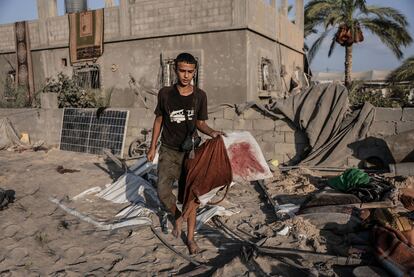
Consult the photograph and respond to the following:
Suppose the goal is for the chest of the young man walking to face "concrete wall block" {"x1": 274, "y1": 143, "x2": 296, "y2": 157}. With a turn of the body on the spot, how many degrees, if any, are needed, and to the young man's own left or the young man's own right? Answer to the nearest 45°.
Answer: approximately 135° to the young man's own left

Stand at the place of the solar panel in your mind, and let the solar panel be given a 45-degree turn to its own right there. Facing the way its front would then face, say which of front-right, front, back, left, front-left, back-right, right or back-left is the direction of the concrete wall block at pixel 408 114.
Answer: left

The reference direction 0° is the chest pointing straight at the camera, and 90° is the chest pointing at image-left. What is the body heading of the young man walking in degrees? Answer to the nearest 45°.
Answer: approximately 0°

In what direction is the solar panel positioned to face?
toward the camera

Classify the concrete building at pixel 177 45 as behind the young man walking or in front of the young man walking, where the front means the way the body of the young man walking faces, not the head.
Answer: behind

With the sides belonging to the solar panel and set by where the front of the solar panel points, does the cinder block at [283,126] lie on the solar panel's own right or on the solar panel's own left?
on the solar panel's own left

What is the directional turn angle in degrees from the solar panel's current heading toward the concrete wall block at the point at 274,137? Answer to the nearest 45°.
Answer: approximately 45° to its left

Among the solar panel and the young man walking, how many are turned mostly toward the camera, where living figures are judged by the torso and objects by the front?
2

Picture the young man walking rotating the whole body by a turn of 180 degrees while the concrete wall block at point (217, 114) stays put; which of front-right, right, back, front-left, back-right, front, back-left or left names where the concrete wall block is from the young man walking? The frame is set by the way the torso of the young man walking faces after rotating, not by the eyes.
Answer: front

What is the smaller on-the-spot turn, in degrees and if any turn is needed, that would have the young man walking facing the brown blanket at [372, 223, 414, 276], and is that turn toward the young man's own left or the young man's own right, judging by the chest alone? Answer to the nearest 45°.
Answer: approximately 45° to the young man's own left

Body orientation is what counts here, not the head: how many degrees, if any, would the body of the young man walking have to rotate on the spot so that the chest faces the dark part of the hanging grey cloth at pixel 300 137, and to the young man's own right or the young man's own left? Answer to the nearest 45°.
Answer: approximately 135° to the young man's own left
